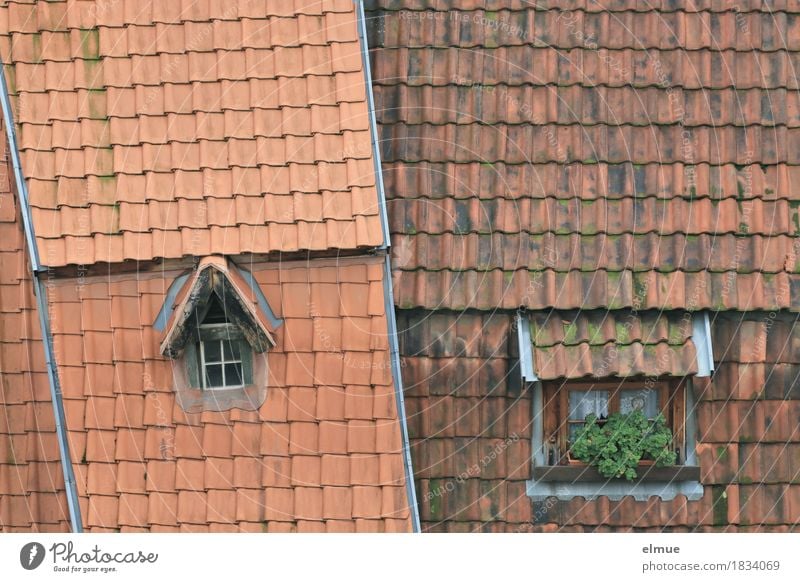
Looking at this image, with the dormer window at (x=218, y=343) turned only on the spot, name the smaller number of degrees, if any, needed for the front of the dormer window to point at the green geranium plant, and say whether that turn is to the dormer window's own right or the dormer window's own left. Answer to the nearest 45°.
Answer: approximately 90° to the dormer window's own left

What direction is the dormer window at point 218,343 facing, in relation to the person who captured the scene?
facing the viewer

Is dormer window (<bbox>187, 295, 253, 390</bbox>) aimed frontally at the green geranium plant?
no
